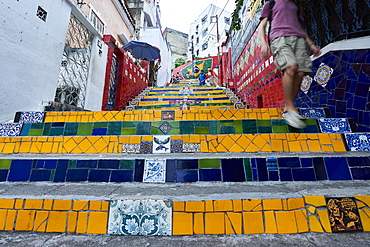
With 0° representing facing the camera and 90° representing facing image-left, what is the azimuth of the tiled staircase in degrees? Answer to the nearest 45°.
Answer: approximately 0°
